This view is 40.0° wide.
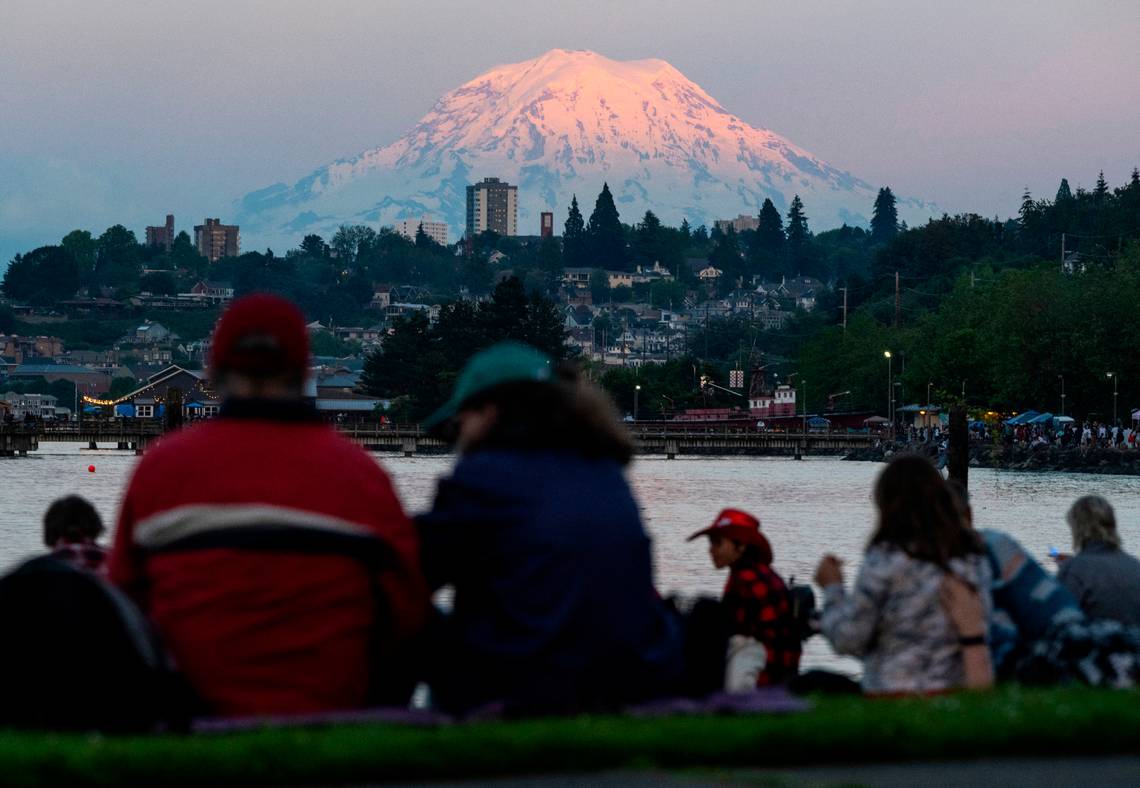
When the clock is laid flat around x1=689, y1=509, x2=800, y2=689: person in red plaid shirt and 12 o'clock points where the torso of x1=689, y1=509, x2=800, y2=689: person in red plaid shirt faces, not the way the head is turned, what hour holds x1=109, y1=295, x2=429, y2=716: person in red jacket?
x1=109, y1=295, x2=429, y2=716: person in red jacket is roughly at 10 o'clock from x1=689, y1=509, x2=800, y2=689: person in red plaid shirt.

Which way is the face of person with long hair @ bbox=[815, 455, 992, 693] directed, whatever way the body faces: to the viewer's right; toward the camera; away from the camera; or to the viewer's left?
away from the camera

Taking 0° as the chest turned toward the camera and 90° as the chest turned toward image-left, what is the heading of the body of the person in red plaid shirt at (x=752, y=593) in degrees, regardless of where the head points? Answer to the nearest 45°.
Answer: approximately 90°

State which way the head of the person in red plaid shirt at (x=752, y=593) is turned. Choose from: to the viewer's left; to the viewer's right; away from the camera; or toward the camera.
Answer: to the viewer's left

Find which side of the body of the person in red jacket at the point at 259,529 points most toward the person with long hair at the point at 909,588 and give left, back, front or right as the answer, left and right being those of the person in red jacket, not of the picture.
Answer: right

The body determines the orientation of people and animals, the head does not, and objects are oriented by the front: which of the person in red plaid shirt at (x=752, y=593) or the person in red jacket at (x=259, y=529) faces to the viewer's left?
the person in red plaid shirt at (x=752, y=593)

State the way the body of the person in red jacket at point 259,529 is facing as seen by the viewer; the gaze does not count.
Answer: away from the camera

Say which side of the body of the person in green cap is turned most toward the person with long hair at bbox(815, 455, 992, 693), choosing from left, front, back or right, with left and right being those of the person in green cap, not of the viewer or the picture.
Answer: right

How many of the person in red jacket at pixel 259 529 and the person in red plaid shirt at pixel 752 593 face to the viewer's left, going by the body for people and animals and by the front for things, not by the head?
1

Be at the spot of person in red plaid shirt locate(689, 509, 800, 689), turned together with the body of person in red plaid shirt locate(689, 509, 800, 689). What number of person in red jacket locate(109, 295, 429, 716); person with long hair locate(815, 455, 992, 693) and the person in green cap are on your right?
0

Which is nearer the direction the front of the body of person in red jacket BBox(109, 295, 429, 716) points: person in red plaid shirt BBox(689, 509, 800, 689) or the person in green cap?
the person in red plaid shirt

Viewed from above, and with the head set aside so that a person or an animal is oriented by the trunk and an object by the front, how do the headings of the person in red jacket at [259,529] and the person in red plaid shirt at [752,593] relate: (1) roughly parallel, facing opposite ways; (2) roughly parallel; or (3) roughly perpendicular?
roughly perpendicular

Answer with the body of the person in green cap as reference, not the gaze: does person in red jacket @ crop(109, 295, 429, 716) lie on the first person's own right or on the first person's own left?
on the first person's own left
